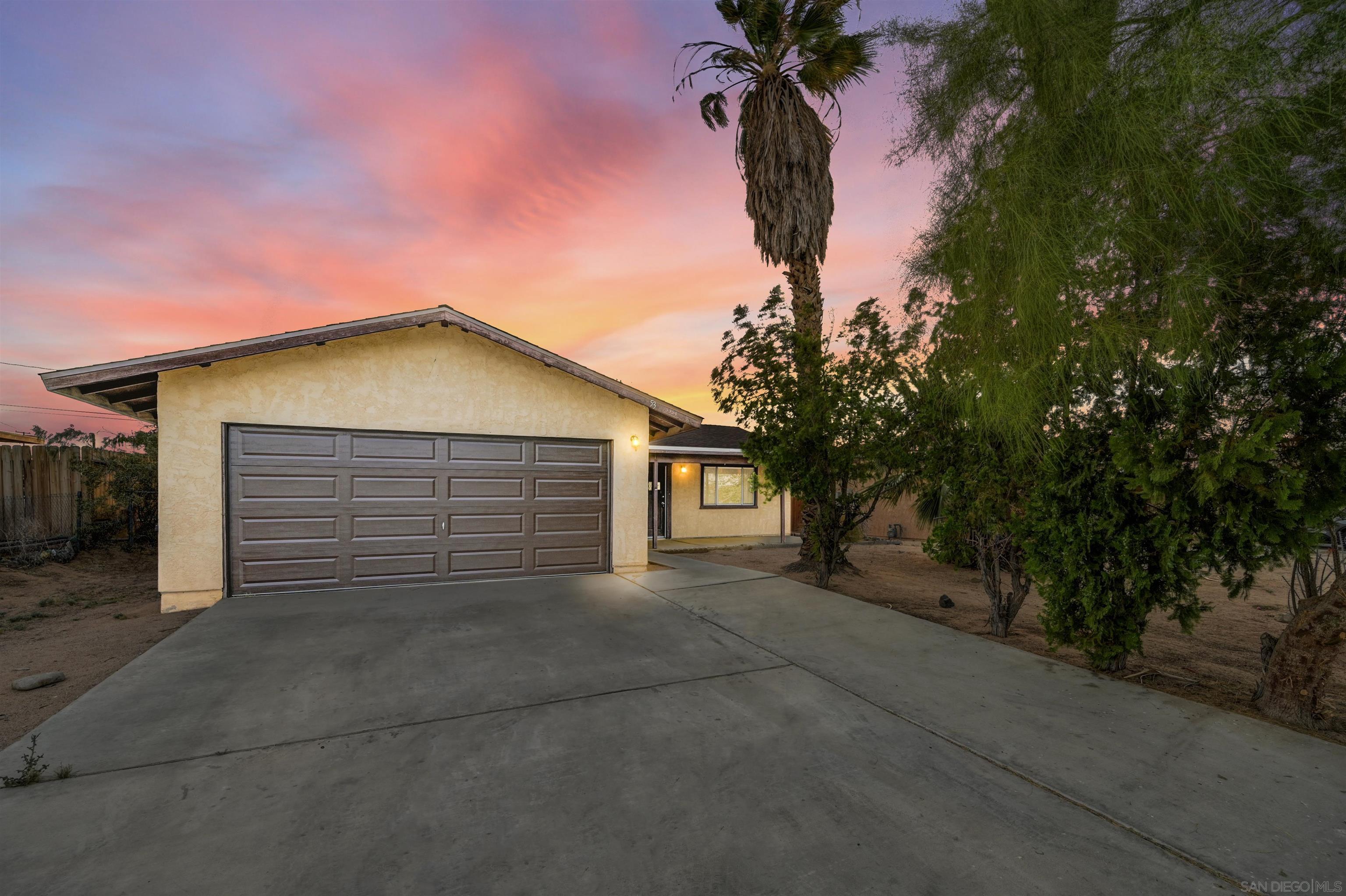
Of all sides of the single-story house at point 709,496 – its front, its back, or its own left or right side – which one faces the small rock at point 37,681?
front

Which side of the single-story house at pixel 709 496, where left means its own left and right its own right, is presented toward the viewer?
front

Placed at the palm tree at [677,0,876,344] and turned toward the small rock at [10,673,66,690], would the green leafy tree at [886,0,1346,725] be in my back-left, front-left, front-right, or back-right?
front-left
